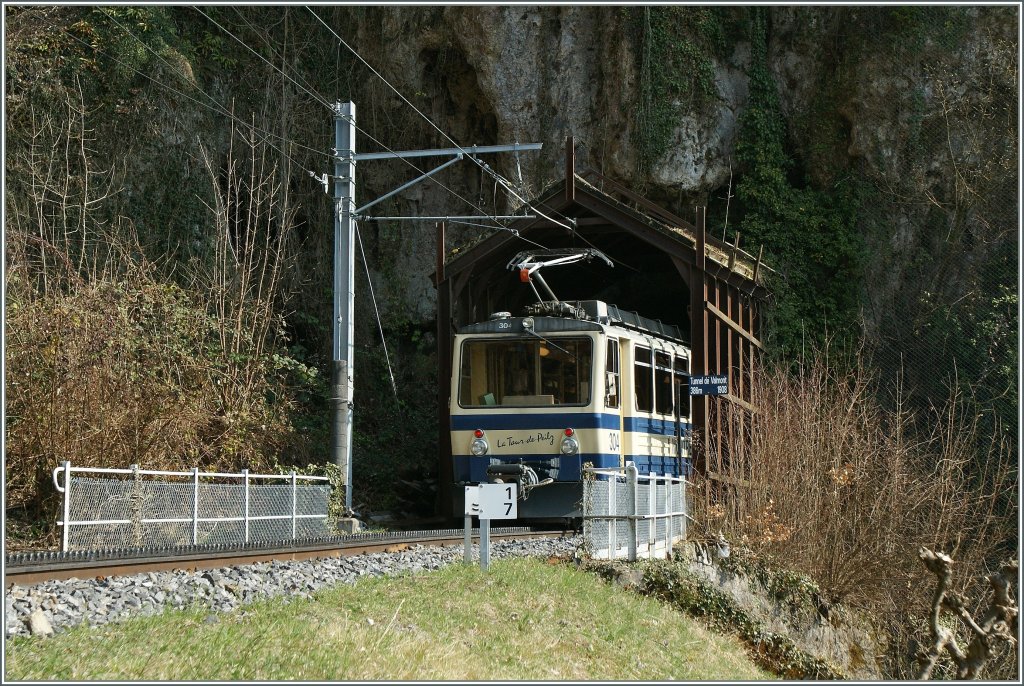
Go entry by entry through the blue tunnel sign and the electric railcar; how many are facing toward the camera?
2

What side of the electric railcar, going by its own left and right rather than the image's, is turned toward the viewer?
front

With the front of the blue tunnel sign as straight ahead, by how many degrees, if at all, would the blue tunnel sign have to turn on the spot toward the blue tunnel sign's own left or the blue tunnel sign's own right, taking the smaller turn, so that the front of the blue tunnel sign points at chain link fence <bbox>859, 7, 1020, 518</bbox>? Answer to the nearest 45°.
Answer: approximately 135° to the blue tunnel sign's own left

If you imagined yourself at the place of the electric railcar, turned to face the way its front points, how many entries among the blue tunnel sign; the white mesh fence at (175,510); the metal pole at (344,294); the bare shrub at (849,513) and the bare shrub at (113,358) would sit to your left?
2

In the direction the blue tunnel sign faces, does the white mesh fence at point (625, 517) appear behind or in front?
in front

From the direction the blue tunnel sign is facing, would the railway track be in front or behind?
in front

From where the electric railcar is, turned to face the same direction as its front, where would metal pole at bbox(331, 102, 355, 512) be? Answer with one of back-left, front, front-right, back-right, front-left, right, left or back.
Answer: right

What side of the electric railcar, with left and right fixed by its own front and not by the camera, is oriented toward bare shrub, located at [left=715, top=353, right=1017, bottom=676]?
left

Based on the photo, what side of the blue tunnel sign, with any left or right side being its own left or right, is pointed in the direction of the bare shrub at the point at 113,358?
right

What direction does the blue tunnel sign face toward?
toward the camera

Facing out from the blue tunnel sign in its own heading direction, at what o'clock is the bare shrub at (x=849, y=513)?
The bare shrub is roughly at 9 o'clock from the blue tunnel sign.

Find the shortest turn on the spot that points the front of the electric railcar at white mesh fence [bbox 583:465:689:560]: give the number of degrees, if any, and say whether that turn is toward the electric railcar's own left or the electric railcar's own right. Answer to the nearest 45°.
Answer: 0° — it already faces it
